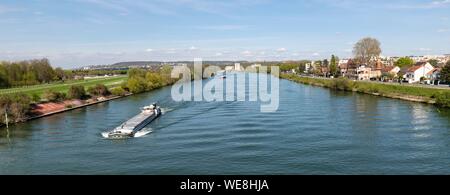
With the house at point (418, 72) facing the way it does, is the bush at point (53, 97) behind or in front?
in front

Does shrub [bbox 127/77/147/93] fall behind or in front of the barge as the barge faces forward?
behind

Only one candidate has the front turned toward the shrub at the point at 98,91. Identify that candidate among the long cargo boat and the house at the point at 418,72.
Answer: the house

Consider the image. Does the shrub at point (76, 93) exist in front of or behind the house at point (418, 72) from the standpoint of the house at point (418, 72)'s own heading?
in front

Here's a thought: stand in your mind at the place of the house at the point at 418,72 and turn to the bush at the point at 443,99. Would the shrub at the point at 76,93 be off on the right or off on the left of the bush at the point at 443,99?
right

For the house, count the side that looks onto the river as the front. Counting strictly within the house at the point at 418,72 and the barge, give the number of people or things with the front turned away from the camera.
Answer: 0

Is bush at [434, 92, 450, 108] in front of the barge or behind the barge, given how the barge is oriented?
behind

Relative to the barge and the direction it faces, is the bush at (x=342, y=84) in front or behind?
behind

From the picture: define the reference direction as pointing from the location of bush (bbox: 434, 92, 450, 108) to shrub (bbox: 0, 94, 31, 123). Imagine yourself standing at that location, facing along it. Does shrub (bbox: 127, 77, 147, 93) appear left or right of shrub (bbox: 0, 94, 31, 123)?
right

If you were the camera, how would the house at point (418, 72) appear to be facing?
facing the viewer and to the left of the viewer
